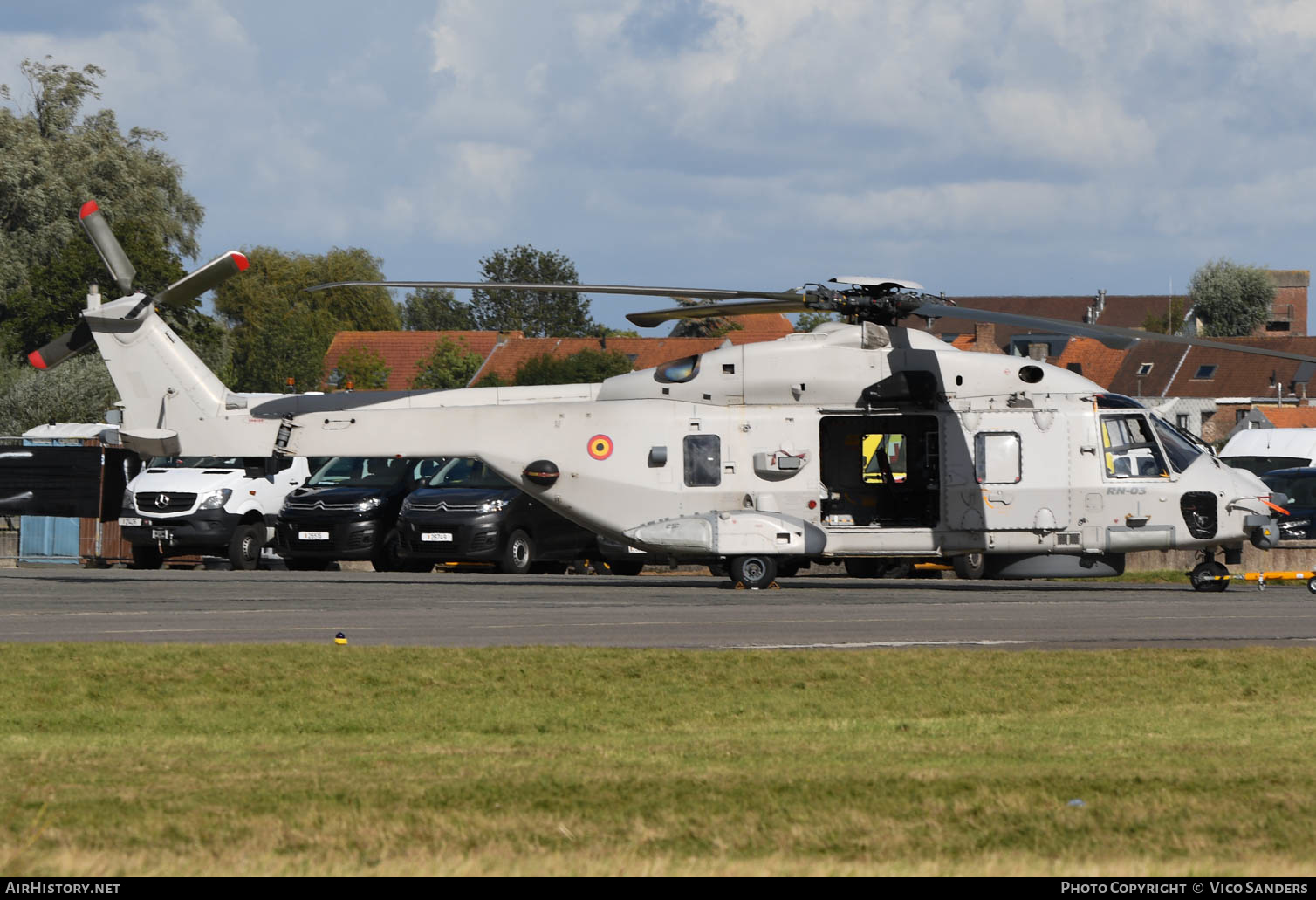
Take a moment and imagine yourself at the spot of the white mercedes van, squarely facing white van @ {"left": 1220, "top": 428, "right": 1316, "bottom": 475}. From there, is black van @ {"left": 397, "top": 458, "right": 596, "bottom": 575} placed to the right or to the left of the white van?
right

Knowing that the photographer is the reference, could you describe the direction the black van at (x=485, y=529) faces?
facing the viewer and to the left of the viewer

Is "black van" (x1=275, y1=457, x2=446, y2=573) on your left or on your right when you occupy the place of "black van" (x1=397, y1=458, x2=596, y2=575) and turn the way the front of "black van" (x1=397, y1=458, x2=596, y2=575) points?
on your right

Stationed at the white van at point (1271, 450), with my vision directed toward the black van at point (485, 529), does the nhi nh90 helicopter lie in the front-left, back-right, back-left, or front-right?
front-left

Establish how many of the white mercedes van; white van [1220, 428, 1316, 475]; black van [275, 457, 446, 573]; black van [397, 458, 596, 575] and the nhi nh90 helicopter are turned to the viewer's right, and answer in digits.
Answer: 1

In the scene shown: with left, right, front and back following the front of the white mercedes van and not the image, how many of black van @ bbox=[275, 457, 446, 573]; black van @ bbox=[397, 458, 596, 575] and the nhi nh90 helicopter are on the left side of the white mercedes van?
3

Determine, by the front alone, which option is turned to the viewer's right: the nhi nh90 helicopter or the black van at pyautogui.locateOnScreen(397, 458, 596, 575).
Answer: the nhi nh90 helicopter

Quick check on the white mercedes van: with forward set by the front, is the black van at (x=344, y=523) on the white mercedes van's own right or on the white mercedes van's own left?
on the white mercedes van's own left

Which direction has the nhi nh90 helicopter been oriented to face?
to the viewer's right

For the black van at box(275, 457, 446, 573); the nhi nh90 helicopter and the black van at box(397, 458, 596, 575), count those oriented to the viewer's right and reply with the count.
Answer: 1

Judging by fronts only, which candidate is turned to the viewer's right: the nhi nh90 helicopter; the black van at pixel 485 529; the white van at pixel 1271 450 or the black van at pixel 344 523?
the nhi nh90 helicopter

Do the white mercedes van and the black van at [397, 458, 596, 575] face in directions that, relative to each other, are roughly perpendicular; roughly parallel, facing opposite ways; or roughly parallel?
roughly parallel

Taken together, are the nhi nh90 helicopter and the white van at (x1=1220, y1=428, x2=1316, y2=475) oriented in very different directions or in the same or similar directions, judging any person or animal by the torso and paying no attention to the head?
very different directions

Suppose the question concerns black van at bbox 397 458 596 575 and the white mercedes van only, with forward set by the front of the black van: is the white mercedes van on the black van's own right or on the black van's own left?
on the black van's own right

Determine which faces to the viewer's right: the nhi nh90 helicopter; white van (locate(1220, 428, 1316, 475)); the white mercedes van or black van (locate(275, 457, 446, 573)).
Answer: the nhi nh90 helicopter

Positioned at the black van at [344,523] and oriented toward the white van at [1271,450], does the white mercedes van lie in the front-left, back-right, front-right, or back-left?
back-left
